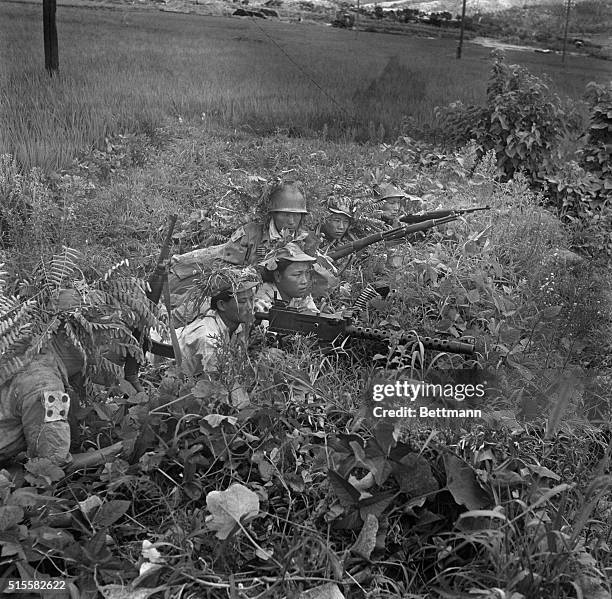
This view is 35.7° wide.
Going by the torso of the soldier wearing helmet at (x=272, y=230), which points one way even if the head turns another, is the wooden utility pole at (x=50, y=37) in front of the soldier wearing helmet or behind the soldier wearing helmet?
behind

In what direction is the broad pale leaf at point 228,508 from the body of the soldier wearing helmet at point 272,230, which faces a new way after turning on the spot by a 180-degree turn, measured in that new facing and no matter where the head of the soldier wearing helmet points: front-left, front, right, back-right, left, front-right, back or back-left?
back-left

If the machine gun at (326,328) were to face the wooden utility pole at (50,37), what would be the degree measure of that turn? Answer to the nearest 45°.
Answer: approximately 135° to its left

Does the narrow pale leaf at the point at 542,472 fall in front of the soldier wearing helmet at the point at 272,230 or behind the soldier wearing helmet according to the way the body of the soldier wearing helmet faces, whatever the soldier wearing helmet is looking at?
in front

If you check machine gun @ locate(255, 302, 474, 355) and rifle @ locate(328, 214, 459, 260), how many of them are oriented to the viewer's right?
2

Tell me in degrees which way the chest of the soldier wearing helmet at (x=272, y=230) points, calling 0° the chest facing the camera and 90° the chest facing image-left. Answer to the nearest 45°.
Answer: approximately 315°

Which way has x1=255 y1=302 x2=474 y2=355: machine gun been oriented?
to the viewer's right

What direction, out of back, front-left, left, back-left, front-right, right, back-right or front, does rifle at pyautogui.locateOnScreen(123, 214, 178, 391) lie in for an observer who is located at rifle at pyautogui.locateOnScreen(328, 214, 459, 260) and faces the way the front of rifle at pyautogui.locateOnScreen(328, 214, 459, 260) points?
back-right

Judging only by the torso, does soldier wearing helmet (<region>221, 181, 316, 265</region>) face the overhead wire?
no

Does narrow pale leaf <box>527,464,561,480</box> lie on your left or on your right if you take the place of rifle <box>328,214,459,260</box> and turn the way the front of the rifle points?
on your right

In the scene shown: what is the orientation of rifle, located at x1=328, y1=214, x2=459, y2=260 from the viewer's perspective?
to the viewer's right

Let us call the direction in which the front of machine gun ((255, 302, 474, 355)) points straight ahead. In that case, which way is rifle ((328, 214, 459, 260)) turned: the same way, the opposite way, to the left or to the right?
the same way
